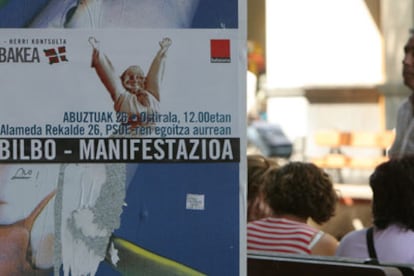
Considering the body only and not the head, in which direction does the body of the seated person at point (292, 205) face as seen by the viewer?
away from the camera

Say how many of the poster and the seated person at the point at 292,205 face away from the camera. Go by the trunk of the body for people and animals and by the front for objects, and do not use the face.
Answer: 1

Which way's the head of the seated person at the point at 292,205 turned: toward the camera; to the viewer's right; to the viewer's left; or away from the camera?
away from the camera

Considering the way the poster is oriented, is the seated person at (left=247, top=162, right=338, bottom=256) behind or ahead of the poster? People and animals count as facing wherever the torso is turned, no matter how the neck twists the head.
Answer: behind

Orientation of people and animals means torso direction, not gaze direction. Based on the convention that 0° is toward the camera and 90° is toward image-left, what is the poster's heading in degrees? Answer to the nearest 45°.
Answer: approximately 0°

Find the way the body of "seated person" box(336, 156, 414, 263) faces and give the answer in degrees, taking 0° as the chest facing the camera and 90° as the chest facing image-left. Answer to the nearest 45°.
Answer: approximately 180°

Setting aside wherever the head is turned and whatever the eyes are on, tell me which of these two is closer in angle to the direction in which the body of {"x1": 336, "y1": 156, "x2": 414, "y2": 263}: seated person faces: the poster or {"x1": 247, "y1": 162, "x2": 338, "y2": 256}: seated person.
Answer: the seated person

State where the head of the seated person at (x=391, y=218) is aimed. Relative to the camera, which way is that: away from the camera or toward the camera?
away from the camera

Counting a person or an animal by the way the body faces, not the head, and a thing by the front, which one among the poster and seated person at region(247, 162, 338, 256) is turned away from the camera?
the seated person

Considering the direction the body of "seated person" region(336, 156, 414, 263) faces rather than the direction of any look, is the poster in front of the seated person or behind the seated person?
behind
